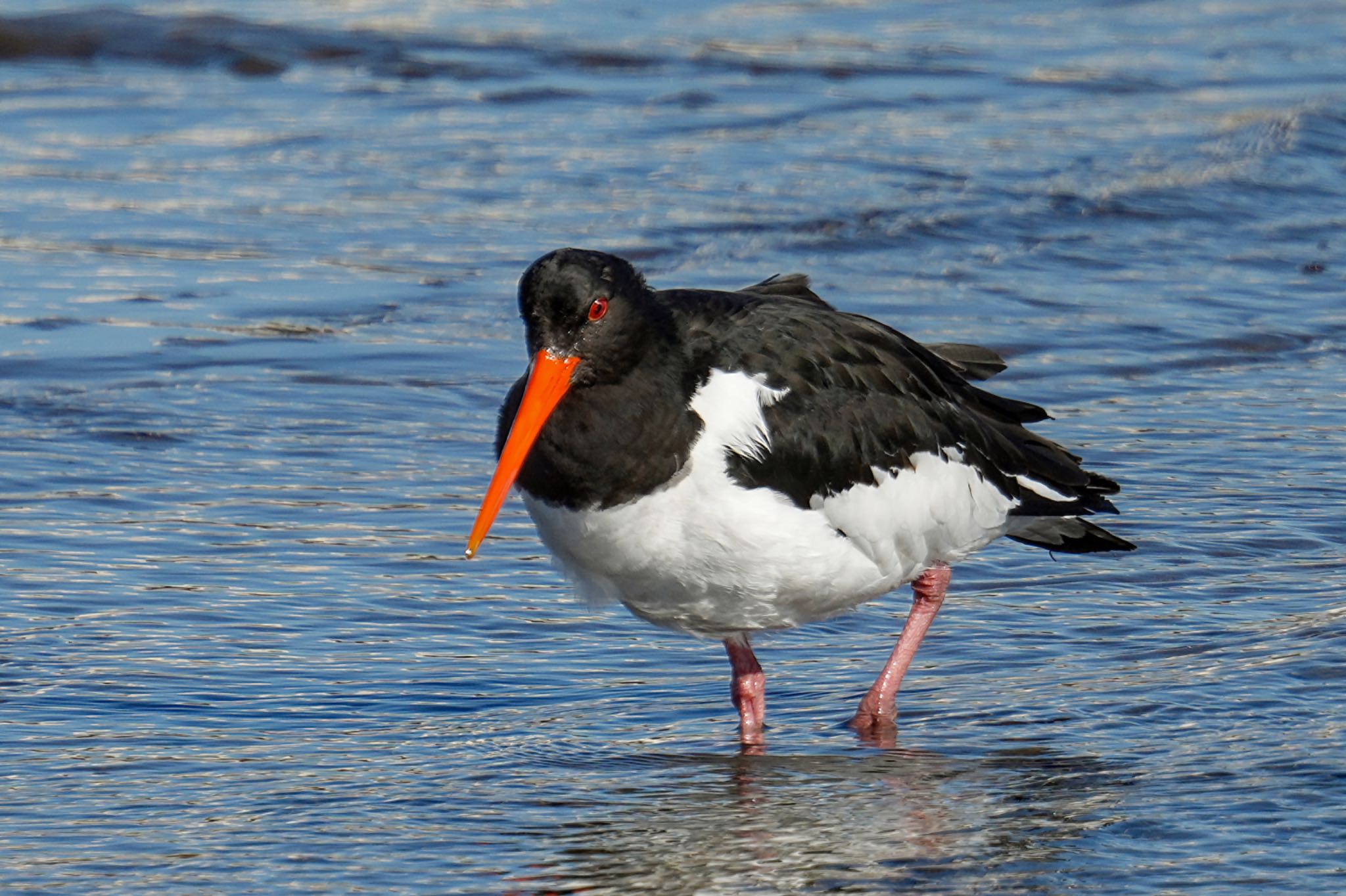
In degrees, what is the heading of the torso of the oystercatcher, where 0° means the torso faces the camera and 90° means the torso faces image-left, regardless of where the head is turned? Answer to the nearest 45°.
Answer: approximately 45°
